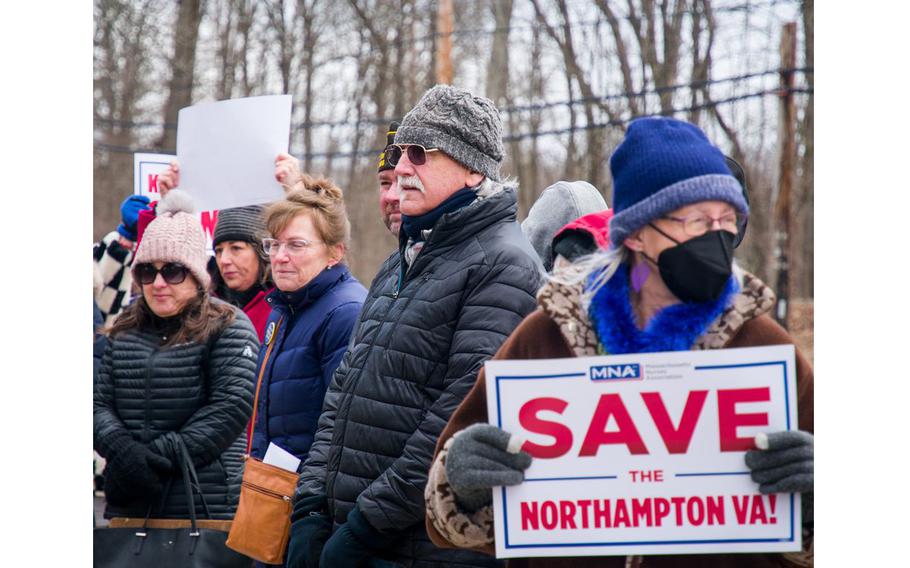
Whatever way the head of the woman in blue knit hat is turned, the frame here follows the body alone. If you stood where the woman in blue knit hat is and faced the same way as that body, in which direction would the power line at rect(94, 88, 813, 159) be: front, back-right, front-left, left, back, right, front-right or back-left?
back

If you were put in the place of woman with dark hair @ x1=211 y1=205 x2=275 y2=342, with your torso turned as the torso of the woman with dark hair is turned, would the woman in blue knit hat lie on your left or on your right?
on your left

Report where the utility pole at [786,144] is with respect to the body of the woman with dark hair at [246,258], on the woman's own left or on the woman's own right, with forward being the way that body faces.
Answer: on the woman's own left

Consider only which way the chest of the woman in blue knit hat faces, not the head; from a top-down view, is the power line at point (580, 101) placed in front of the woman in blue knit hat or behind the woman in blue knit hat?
behind

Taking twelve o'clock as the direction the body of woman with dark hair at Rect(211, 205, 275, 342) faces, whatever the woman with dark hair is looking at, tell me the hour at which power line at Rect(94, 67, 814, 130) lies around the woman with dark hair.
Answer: The power line is roughly at 6 o'clock from the woman with dark hair.

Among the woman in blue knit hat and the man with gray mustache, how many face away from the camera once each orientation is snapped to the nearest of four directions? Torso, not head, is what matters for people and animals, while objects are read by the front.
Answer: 0

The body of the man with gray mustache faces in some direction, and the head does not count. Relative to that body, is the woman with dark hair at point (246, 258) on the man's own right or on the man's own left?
on the man's own right

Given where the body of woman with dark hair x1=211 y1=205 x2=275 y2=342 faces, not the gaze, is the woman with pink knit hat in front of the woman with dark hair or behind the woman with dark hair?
in front

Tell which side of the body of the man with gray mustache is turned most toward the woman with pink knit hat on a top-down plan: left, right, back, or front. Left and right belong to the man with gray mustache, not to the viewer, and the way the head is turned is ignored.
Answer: right

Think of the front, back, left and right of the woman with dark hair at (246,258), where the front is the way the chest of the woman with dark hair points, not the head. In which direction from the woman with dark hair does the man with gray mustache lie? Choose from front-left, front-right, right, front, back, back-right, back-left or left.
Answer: front-left

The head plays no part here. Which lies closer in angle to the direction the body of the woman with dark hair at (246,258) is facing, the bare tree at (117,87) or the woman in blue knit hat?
the woman in blue knit hat

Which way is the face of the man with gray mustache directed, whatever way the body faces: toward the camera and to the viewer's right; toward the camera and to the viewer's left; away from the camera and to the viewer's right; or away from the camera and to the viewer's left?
toward the camera and to the viewer's left
